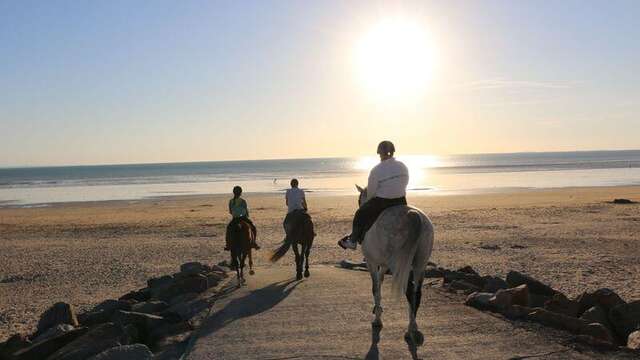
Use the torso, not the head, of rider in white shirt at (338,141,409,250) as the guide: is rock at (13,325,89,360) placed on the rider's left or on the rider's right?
on the rider's left

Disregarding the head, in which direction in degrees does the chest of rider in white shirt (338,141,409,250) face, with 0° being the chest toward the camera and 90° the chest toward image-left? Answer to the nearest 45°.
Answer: approximately 135°

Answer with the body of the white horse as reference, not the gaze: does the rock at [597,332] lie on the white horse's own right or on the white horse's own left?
on the white horse's own right

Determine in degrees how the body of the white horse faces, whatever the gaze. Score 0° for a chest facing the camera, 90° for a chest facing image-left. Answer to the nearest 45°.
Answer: approximately 135°

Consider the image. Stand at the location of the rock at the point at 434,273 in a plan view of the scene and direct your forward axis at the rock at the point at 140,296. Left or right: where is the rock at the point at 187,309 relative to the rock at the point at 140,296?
left

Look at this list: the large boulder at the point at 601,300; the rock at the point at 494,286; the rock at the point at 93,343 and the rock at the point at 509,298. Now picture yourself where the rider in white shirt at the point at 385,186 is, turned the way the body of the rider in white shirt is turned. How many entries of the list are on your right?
3

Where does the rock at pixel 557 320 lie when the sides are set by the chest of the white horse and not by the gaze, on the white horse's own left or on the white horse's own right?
on the white horse's own right

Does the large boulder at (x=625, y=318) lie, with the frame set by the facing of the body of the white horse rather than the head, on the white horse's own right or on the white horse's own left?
on the white horse's own right

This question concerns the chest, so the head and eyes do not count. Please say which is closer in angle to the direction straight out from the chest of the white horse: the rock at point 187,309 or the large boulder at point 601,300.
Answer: the rock

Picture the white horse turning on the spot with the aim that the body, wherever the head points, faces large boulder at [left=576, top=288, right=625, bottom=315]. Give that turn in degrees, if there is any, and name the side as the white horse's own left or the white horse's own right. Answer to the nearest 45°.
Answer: approximately 90° to the white horse's own right

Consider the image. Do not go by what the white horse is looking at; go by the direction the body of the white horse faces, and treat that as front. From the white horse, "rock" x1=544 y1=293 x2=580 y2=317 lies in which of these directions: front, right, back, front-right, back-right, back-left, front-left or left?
right

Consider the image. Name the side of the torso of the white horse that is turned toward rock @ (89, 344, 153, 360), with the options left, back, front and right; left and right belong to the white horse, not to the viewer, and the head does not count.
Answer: left

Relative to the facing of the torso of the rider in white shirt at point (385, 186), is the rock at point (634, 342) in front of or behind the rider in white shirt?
behind

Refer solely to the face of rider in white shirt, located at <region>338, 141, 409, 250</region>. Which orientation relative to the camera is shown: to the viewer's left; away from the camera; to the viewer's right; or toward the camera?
away from the camera

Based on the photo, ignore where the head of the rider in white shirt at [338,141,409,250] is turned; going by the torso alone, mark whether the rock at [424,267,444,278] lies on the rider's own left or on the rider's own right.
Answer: on the rider's own right
